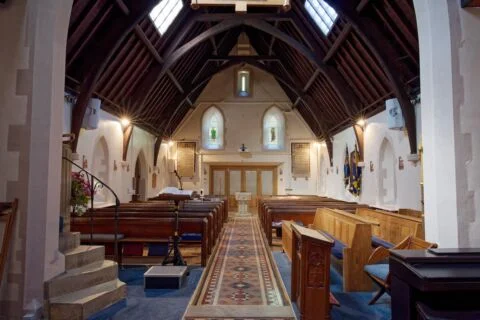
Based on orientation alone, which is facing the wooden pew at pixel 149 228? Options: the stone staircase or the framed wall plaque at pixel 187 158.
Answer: the framed wall plaque

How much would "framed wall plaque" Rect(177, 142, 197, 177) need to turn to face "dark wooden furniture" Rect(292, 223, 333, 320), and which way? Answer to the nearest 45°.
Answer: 0° — it already faces it

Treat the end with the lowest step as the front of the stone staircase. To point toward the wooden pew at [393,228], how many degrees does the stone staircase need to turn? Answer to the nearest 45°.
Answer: approximately 45° to its left

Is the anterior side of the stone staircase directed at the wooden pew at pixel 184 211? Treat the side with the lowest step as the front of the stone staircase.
no

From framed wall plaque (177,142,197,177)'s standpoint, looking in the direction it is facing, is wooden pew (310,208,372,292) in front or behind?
in front

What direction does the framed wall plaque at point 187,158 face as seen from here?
toward the camera

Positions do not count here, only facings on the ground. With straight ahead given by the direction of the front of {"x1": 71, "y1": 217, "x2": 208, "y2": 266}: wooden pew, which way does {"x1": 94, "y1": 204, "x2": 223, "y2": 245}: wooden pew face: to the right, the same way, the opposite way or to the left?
the same way

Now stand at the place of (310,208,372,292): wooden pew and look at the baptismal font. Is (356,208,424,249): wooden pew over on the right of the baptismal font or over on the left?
right
